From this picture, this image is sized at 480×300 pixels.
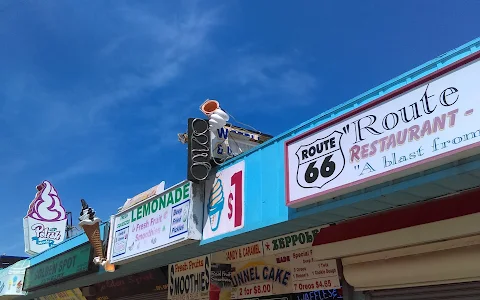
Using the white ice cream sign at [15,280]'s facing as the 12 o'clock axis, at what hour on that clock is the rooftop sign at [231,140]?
The rooftop sign is roughly at 10 o'clock from the white ice cream sign.

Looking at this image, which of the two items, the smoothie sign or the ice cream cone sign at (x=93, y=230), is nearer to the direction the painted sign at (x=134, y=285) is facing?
the ice cream cone sign

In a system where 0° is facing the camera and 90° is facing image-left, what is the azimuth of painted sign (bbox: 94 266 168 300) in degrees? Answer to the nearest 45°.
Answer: approximately 45°

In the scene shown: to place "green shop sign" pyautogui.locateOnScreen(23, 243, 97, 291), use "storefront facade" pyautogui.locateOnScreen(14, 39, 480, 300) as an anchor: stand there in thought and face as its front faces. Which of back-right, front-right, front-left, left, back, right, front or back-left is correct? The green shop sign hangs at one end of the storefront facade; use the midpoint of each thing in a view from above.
right

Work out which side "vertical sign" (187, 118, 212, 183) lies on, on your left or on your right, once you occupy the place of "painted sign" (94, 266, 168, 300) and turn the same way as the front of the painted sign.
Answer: on your left

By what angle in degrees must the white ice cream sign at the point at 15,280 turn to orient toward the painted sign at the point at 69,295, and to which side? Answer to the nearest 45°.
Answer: approximately 90° to its left

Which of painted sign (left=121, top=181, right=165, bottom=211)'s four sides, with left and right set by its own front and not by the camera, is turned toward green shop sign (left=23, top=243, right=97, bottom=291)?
right

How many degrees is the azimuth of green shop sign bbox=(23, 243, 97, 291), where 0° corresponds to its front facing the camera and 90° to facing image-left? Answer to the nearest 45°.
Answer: approximately 45°

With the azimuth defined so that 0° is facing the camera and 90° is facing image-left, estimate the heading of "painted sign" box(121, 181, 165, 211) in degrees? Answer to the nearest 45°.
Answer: approximately 45°

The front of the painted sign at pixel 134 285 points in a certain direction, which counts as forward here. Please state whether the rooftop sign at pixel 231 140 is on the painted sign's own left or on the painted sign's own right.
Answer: on the painted sign's own left

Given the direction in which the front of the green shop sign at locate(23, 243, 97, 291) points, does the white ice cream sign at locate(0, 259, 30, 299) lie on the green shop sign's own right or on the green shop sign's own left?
on the green shop sign's own right

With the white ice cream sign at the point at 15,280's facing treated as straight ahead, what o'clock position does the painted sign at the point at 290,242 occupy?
The painted sign is roughly at 10 o'clock from the white ice cream sign.
